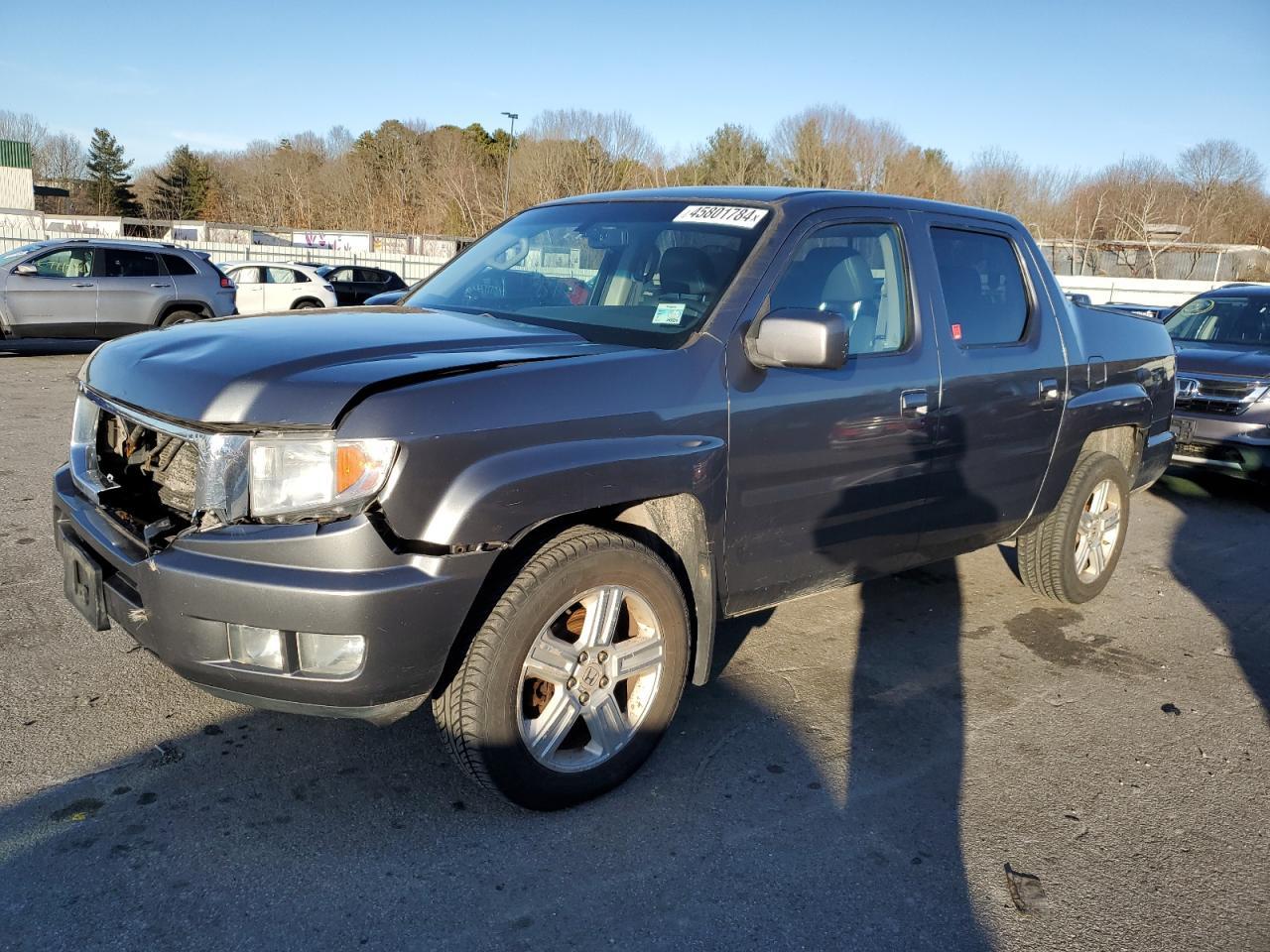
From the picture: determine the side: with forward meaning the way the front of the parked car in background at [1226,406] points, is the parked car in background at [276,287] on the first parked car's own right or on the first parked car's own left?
on the first parked car's own right

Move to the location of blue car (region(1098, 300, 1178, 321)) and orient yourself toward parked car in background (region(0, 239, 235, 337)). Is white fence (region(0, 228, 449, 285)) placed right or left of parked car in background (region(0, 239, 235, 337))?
right

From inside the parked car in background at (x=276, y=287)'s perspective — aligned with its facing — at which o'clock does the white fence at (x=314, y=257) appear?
The white fence is roughly at 3 o'clock from the parked car in background.

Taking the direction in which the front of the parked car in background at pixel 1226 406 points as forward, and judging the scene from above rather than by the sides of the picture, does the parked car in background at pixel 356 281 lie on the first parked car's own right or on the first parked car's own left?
on the first parked car's own right

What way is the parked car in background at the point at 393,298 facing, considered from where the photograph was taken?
facing to the left of the viewer

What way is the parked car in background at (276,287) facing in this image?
to the viewer's left

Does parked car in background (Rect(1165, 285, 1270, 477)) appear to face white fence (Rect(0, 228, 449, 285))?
no

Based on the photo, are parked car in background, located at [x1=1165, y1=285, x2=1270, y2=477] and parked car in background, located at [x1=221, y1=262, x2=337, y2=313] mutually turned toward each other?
no

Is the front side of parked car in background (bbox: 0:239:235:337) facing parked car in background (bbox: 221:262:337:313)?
no

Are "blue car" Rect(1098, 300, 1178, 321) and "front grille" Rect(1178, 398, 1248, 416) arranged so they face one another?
no

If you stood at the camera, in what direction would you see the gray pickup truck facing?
facing the viewer and to the left of the viewer

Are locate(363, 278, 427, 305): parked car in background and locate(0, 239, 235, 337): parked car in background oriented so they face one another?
no

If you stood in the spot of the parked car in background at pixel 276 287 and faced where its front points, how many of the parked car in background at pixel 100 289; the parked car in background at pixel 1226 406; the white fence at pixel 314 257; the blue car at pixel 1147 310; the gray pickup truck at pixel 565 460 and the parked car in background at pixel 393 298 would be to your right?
1

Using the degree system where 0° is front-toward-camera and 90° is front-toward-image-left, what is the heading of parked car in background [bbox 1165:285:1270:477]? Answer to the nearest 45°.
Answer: approximately 45°

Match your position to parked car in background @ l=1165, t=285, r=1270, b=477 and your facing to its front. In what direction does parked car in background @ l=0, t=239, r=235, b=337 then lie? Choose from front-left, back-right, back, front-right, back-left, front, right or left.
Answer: front-right

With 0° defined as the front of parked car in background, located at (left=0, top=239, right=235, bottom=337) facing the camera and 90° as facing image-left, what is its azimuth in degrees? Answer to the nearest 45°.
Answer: approximately 90°
